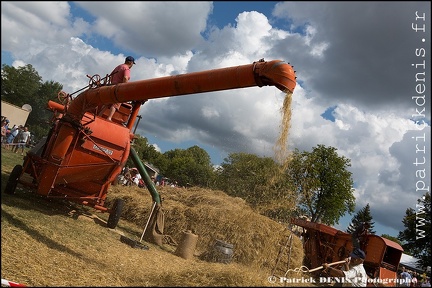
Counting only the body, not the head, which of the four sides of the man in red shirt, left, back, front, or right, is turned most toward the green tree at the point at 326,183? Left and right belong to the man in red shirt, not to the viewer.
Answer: front

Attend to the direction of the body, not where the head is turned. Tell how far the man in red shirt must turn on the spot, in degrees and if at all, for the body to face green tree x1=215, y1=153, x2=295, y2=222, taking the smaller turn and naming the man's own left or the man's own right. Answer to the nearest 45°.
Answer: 0° — they already face it

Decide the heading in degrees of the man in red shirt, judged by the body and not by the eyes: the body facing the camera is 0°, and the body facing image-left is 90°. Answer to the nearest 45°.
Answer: approximately 225°

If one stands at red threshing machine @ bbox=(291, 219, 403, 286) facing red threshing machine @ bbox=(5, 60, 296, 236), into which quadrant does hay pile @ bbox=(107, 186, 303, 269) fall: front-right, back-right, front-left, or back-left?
front-right

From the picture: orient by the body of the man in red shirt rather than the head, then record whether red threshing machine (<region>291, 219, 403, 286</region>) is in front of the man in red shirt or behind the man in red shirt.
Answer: in front

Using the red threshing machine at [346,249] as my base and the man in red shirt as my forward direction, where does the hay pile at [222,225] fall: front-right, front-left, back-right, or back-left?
front-right
